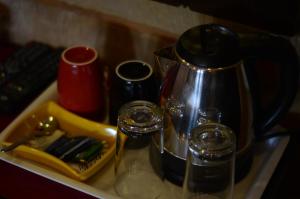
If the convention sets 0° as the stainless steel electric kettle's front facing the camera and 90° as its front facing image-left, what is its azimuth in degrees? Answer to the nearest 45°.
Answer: approximately 90°
